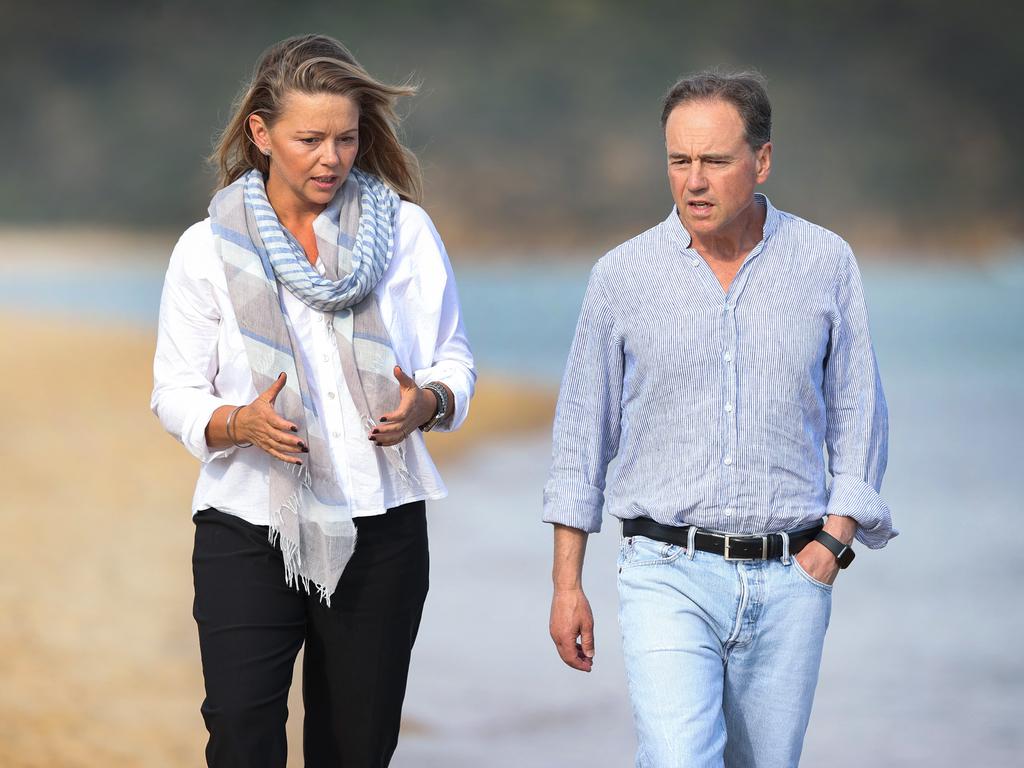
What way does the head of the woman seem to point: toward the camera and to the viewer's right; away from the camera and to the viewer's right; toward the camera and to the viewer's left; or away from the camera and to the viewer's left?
toward the camera and to the viewer's right

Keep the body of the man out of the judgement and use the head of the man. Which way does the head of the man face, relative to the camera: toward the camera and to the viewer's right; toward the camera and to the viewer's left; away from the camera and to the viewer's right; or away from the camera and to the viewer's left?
toward the camera and to the viewer's left

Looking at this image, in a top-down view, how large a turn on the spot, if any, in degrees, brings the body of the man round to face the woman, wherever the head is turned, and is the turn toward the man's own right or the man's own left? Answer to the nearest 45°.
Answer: approximately 90° to the man's own right

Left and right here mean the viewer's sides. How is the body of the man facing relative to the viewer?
facing the viewer
